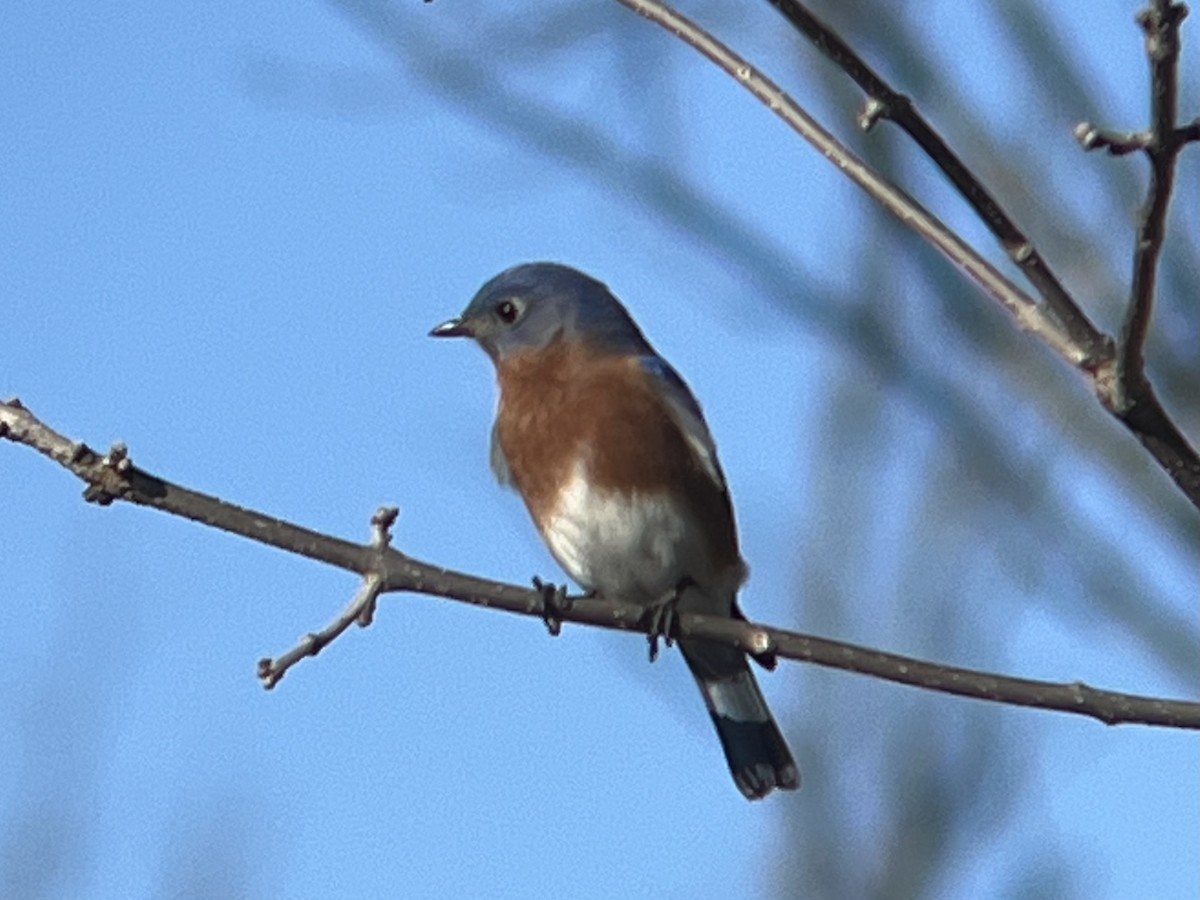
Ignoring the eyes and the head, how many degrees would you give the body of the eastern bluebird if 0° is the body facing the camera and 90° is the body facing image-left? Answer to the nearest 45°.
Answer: approximately 45°

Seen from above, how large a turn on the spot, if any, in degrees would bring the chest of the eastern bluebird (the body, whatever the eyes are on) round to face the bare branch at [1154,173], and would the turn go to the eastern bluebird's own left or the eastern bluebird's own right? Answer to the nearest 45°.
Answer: approximately 135° to the eastern bluebird's own left
